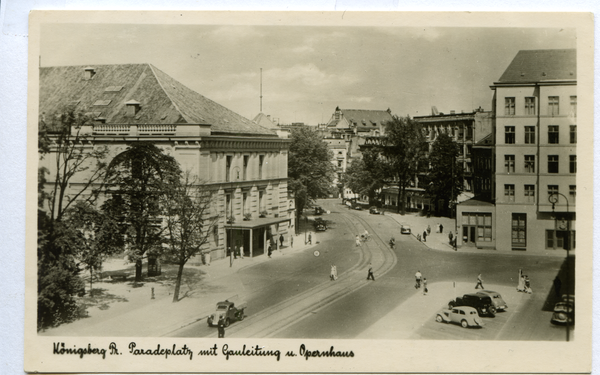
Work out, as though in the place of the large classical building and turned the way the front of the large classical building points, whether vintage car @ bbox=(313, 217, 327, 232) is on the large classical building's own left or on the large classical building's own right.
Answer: on the large classical building's own left

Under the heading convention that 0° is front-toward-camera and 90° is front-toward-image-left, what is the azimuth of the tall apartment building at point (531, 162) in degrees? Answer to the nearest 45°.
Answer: approximately 0°

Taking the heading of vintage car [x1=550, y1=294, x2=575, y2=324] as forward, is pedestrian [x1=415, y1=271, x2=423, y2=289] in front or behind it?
in front

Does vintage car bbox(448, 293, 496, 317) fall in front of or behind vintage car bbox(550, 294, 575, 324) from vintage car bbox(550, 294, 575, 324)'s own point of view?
in front

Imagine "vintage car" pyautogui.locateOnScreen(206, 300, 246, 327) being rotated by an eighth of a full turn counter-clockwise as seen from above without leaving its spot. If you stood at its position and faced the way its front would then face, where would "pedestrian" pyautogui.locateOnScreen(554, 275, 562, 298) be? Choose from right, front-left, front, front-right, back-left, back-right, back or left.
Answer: left

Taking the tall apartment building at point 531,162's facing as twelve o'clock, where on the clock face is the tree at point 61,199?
The tree is roughly at 2 o'clock from the tall apartment building.

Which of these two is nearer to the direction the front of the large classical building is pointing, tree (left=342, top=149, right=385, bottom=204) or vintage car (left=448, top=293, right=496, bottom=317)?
the vintage car

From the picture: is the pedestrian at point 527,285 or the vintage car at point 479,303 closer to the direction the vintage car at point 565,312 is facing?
the vintage car
